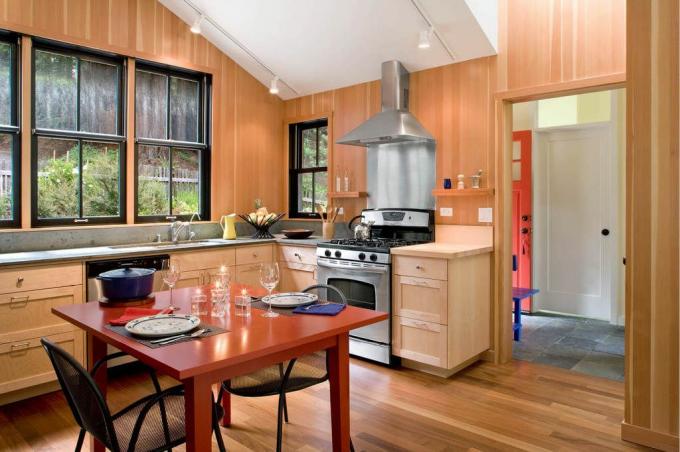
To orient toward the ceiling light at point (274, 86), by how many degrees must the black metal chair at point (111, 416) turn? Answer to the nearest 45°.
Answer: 0° — it already faces it

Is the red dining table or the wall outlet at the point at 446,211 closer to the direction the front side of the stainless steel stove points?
the red dining table

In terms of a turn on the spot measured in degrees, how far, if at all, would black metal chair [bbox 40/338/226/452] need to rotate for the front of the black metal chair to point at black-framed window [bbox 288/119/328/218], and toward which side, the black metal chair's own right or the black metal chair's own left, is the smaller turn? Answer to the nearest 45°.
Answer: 0° — it already faces it

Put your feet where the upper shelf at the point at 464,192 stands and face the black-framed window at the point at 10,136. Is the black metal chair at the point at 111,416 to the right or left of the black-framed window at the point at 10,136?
left

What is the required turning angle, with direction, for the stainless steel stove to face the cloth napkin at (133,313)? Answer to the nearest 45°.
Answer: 0° — it already faces it
